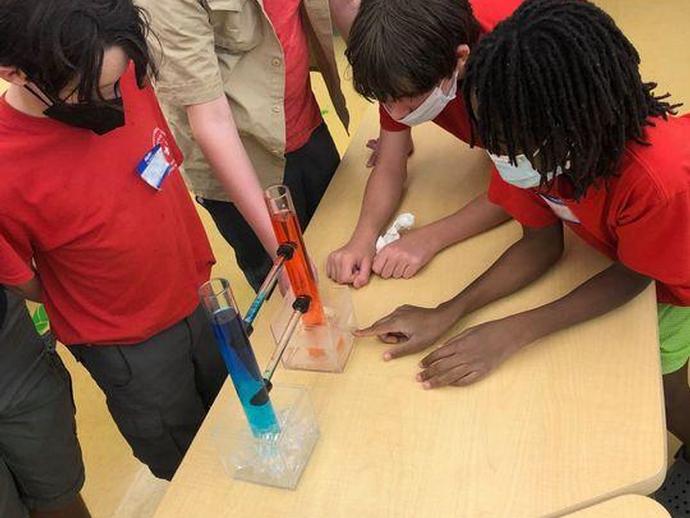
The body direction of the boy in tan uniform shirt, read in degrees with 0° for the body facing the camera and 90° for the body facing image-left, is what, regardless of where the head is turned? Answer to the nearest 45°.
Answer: approximately 315°

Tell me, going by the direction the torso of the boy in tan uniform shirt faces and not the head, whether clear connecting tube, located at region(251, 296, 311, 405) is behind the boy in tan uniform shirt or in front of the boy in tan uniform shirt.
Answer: in front

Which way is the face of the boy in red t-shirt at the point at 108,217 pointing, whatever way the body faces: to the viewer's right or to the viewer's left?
to the viewer's right

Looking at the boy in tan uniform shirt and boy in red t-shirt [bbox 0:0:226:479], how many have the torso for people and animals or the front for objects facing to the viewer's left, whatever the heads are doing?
0

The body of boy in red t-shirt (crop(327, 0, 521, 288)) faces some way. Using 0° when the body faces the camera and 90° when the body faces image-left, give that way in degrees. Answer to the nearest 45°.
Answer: approximately 45°

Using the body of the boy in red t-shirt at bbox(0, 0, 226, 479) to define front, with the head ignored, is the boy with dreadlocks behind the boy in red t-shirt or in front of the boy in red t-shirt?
in front

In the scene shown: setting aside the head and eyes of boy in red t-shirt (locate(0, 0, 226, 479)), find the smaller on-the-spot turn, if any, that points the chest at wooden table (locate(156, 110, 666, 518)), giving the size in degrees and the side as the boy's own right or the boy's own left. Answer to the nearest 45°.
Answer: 0° — they already face it
